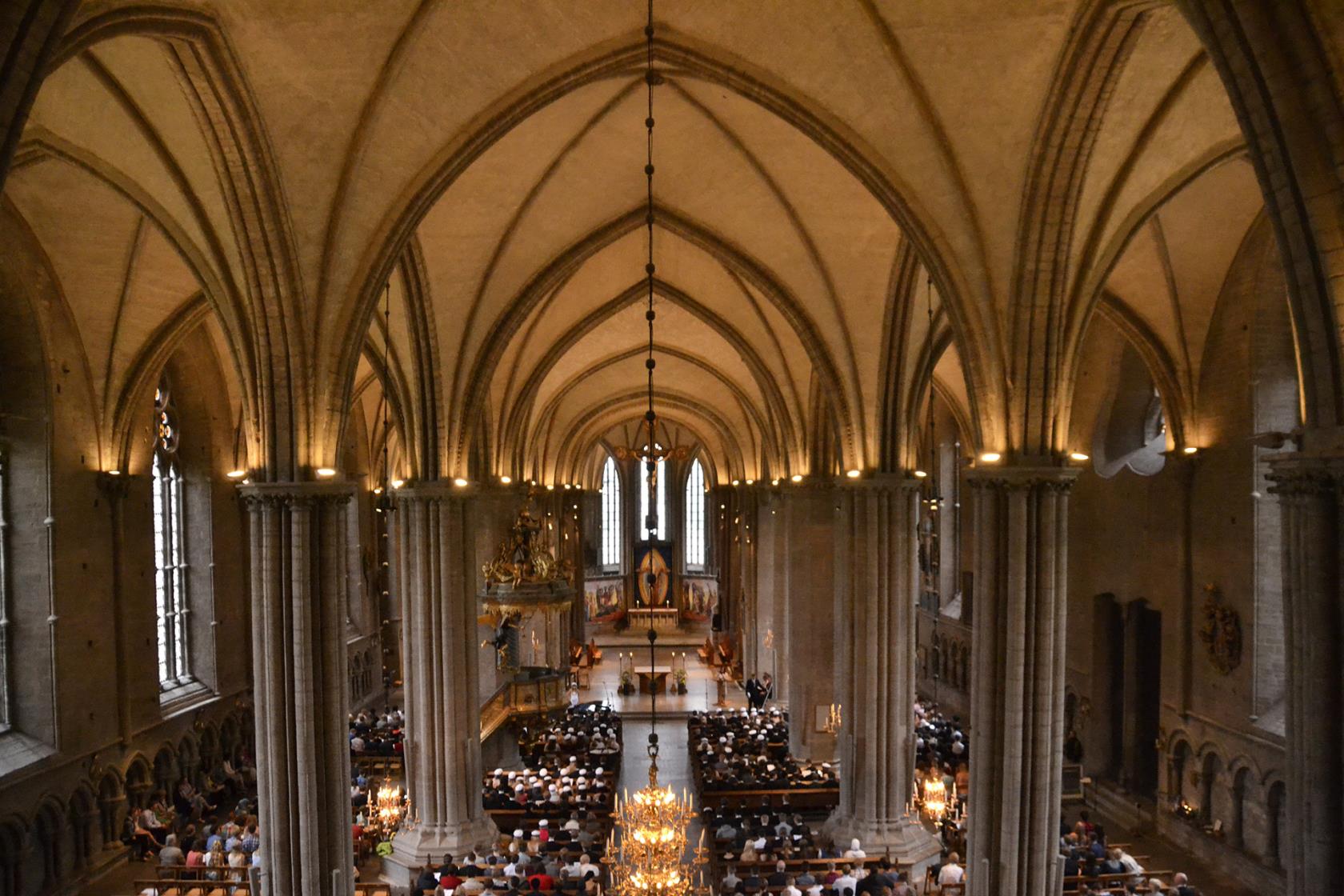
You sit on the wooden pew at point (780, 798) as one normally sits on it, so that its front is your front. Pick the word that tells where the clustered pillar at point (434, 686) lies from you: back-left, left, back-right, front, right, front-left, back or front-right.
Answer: back-left

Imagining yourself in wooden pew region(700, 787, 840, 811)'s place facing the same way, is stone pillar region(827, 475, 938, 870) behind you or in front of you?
behind

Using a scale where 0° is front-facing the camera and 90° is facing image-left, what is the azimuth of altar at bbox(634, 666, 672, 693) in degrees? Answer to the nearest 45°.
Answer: approximately 0°

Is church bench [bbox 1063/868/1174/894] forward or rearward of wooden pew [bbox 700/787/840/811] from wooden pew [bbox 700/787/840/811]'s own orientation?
rearward

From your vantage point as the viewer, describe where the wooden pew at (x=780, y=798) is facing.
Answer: facing away from the viewer

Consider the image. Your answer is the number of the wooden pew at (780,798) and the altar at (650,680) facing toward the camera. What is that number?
1

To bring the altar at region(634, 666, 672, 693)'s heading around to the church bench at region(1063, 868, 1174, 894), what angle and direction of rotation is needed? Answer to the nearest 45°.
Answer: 0° — it already faces it

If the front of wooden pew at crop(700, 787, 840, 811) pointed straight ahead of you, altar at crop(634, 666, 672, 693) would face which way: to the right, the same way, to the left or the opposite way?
the opposite way

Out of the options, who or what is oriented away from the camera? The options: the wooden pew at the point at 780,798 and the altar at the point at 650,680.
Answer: the wooden pew
